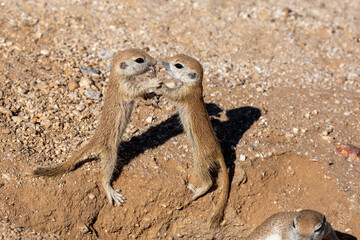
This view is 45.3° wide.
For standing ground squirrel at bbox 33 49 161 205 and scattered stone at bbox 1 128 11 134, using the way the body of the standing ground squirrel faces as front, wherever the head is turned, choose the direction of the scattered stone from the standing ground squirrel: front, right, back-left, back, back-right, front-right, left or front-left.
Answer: back

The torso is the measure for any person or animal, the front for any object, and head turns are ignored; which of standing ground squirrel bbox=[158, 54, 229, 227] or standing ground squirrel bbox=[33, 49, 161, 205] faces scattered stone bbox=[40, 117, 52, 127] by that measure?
standing ground squirrel bbox=[158, 54, 229, 227]

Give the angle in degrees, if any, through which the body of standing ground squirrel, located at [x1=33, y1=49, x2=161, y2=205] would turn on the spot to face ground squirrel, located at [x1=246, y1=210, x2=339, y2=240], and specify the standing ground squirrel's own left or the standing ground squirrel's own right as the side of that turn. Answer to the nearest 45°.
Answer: approximately 45° to the standing ground squirrel's own right

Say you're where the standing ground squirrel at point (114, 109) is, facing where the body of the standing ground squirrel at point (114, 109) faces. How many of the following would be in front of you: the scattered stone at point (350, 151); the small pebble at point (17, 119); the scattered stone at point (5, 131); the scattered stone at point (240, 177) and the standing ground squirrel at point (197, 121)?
3

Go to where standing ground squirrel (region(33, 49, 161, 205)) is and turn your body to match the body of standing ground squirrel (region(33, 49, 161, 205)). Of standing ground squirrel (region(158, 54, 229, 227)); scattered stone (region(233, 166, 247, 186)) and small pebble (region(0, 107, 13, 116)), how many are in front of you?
2

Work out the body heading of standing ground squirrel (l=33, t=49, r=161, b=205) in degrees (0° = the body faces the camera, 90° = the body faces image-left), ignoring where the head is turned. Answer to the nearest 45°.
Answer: approximately 270°

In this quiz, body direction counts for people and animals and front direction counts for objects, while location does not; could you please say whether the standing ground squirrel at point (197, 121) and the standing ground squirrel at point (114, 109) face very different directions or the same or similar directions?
very different directions

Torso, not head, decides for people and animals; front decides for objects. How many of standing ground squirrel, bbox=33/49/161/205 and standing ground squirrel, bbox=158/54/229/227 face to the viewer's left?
1

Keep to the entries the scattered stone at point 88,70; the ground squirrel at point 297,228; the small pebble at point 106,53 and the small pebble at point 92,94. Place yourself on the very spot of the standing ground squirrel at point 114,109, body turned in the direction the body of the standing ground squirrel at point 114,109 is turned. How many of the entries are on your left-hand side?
3

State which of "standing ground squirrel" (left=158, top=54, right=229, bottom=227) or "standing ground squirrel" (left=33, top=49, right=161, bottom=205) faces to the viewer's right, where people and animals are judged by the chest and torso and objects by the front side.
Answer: "standing ground squirrel" (left=33, top=49, right=161, bottom=205)

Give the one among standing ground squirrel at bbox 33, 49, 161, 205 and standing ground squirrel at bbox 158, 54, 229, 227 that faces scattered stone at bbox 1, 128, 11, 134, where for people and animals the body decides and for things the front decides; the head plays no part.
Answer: standing ground squirrel at bbox 158, 54, 229, 227

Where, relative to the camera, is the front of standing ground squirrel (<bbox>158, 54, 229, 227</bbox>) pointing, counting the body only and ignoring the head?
to the viewer's left

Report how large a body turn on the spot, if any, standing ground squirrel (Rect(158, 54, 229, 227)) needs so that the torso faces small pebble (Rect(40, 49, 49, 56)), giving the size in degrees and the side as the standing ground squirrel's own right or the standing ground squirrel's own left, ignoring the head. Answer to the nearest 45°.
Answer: approximately 45° to the standing ground squirrel's own right

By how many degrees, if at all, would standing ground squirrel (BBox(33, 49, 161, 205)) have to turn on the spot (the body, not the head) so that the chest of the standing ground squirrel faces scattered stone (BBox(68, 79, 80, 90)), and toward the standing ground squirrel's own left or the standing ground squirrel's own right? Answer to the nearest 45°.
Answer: approximately 135° to the standing ground squirrel's own left
